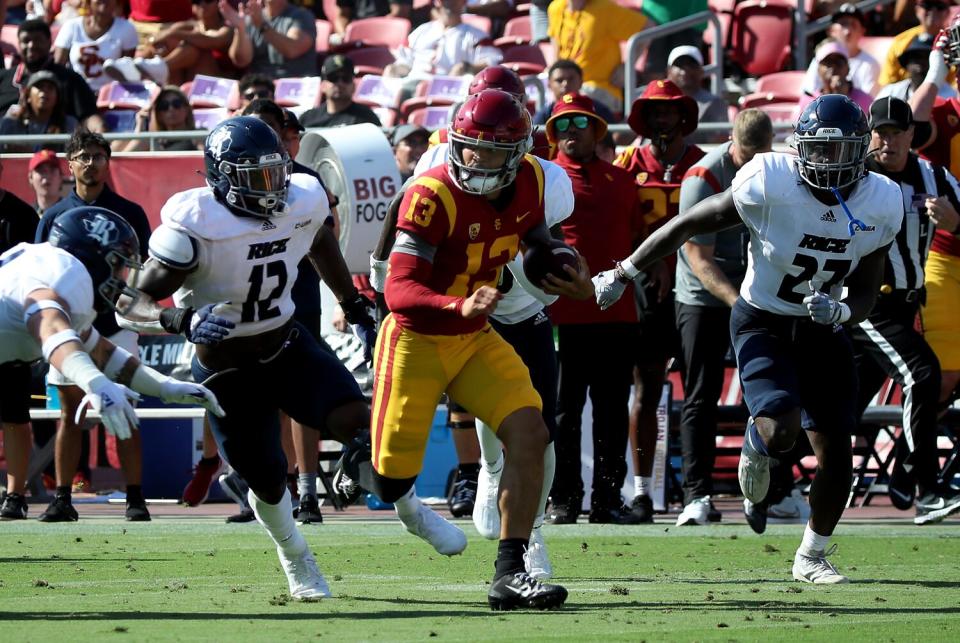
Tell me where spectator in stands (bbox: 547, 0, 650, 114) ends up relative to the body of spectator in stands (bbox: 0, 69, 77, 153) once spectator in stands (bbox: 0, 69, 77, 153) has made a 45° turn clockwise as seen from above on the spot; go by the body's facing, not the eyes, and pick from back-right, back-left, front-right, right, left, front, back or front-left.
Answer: back-left

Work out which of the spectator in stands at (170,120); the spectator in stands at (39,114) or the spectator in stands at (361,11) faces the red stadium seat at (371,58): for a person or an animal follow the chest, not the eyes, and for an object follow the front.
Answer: the spectator in stands at (361,11)

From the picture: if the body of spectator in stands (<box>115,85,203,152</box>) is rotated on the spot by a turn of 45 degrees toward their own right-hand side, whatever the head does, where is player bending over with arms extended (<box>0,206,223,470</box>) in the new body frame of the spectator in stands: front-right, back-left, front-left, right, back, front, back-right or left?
front-left

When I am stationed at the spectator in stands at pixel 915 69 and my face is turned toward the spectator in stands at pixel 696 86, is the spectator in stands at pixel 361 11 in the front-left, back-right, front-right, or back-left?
front-right

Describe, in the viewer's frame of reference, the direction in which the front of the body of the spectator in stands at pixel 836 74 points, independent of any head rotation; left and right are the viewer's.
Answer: facing the viewer

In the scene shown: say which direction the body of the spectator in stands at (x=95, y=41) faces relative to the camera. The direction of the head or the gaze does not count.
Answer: toward the camera

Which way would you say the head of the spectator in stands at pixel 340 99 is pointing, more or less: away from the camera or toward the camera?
toward the camera

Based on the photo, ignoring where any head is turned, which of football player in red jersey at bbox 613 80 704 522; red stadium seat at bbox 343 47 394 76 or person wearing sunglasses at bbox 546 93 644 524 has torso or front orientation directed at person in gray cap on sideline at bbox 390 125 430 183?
the red stadium seat

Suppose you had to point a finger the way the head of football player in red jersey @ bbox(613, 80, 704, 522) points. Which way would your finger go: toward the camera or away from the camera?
toward the camera

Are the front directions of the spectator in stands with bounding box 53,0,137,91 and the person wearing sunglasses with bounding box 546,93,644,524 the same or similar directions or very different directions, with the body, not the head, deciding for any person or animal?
same or similar directions

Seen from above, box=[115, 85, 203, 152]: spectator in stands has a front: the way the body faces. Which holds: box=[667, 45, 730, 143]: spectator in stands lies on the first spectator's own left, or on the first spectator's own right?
on the first spectator's own left

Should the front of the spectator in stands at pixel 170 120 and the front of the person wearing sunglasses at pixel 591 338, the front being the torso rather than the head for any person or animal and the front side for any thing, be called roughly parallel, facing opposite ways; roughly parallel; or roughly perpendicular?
roughly parallel

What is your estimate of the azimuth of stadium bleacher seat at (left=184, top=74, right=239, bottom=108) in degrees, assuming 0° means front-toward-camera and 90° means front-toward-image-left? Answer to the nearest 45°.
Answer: approximately 0°

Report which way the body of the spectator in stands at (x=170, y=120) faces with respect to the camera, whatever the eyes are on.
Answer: toward the camera

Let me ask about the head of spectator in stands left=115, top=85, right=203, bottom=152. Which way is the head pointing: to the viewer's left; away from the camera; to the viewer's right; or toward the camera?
toward the camera
